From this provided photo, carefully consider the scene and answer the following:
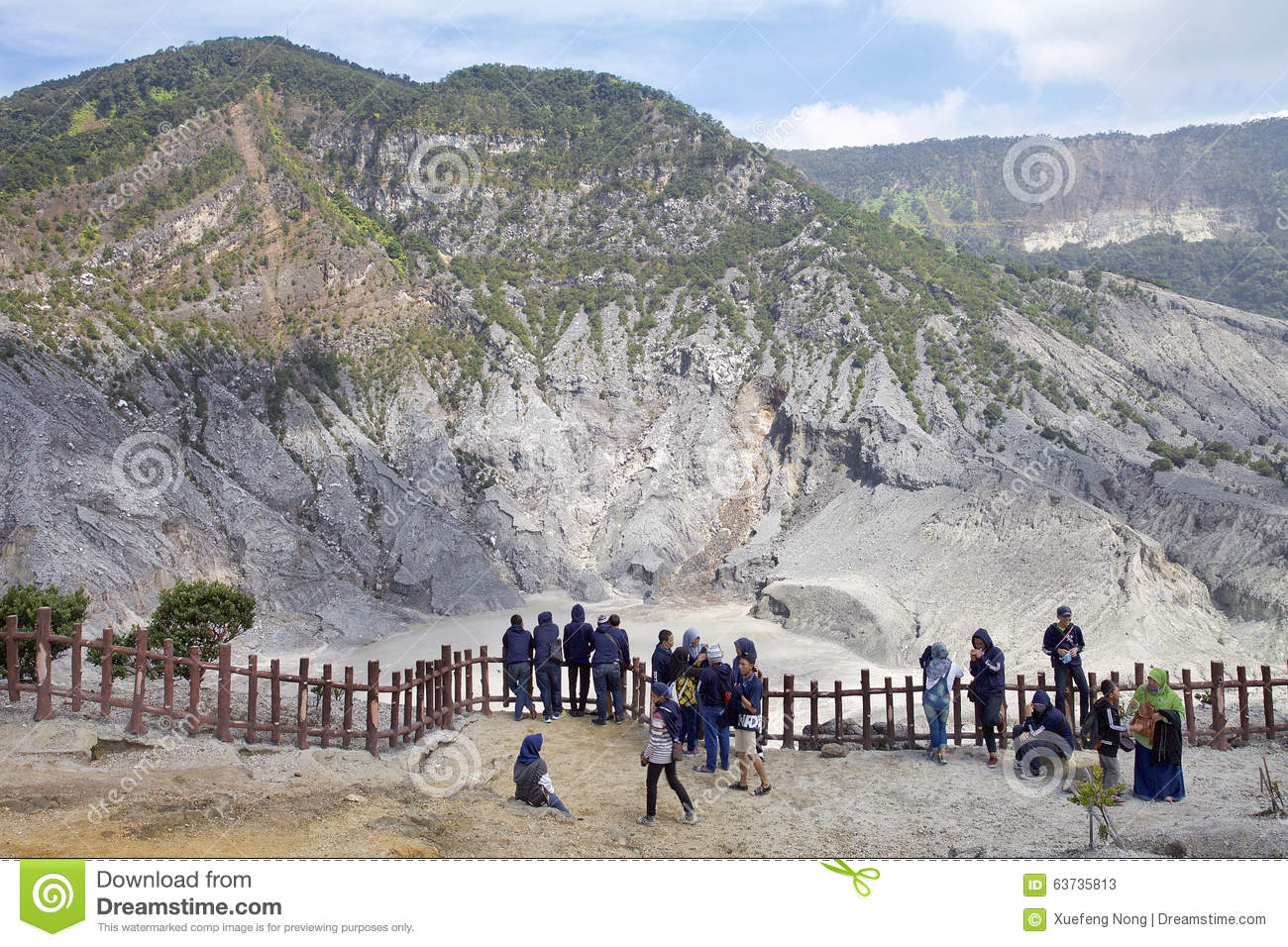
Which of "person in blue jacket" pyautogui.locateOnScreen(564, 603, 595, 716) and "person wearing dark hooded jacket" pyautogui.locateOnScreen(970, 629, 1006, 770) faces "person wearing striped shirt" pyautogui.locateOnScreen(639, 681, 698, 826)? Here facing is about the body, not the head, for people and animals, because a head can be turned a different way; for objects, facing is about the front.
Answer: the person wearing dark hooded jacket

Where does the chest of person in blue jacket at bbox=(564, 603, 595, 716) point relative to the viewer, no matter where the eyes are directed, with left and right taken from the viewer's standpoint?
facing away from the viewer

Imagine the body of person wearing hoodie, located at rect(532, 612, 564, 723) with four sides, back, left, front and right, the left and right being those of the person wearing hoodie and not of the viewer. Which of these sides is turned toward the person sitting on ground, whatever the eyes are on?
back

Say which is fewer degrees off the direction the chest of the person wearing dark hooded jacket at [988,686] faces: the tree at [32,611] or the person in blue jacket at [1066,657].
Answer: the tree

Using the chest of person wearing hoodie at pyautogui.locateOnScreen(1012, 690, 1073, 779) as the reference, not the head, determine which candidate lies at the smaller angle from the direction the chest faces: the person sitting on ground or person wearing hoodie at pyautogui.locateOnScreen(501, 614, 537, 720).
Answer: the person sitting on ground

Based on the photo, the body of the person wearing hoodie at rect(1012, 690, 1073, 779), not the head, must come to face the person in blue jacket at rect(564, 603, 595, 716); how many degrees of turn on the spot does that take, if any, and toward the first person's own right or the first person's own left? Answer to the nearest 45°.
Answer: approximately 45° to the first person's own right

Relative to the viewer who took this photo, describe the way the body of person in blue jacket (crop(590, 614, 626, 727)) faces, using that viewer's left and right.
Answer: facing away from the viewer

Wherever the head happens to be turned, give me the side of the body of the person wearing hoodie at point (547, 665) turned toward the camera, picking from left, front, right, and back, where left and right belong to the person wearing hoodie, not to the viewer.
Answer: back

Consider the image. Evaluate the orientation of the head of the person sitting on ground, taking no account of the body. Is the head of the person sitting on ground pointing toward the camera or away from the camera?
away from the camera

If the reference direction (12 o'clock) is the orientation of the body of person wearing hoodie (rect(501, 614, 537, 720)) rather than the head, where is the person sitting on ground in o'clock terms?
The person sitting on ground is roughly at 6 o'clock from the person wearing hoodie.

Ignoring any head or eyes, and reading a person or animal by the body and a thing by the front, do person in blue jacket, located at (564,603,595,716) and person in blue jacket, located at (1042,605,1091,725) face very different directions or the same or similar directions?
very different directions

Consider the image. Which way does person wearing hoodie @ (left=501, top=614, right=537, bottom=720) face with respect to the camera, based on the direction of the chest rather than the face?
away from the camera

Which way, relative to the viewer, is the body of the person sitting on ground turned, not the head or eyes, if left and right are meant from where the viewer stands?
facing away from the viewer and to the right of the viewer
